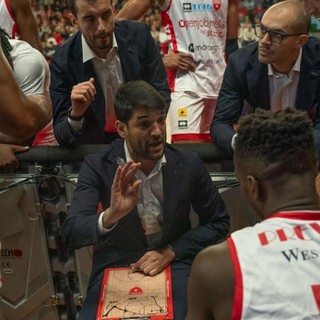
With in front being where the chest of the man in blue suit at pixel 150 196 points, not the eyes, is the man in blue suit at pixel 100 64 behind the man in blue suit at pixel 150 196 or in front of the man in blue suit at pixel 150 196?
behind

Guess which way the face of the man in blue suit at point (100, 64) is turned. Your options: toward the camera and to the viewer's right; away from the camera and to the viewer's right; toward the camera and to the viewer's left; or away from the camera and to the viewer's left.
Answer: toward the camera and to the viewer's right

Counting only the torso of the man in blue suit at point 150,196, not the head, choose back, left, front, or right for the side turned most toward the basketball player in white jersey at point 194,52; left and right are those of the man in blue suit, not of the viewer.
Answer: back

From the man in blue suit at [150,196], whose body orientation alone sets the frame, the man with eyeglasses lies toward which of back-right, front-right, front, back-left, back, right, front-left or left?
back-left

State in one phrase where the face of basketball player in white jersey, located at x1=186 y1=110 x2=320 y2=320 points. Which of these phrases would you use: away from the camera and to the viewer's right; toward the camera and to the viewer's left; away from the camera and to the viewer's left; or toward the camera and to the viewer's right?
away from the camera and to the viewer's left

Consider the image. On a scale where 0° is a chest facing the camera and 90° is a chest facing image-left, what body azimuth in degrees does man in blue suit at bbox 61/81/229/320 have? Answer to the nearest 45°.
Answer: approximately 0°

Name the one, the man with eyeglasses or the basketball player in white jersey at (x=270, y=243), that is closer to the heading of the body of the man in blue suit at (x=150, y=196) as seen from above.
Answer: the basketball player in white jersey

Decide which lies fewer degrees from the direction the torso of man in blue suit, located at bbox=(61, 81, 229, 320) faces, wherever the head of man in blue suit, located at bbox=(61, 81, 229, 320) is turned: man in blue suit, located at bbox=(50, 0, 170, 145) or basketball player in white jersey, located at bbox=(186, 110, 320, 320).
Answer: the basketball player in white jersey

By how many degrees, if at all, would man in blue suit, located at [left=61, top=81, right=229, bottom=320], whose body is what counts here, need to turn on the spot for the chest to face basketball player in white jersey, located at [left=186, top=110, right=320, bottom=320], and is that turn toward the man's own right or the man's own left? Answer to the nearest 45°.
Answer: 0° — they already face them
